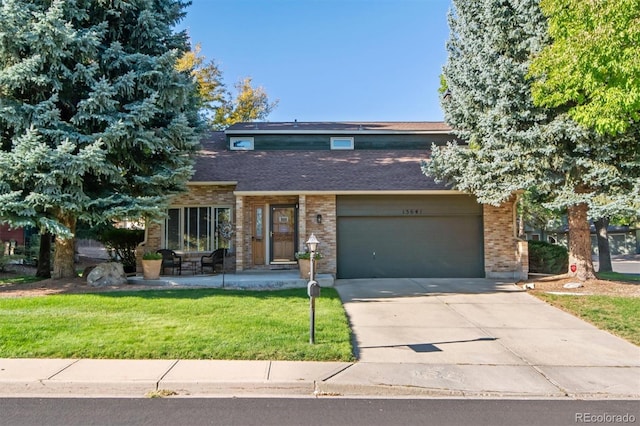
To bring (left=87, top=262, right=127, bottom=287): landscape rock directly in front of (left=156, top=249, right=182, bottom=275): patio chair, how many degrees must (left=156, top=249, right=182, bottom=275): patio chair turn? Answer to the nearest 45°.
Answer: approximately 90° to its right

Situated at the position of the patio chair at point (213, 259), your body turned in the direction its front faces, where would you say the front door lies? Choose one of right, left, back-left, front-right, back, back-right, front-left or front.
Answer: back-left

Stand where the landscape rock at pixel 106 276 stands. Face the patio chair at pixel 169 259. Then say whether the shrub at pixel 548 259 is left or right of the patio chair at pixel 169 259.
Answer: right

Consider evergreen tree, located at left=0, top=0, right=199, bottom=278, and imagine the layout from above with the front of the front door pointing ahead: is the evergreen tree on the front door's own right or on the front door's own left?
on the front door's own right

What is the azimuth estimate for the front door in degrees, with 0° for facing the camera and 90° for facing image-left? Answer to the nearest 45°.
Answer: approximately 0°

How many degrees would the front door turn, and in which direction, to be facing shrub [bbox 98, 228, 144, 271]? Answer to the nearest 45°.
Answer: approximately 90° to its right
